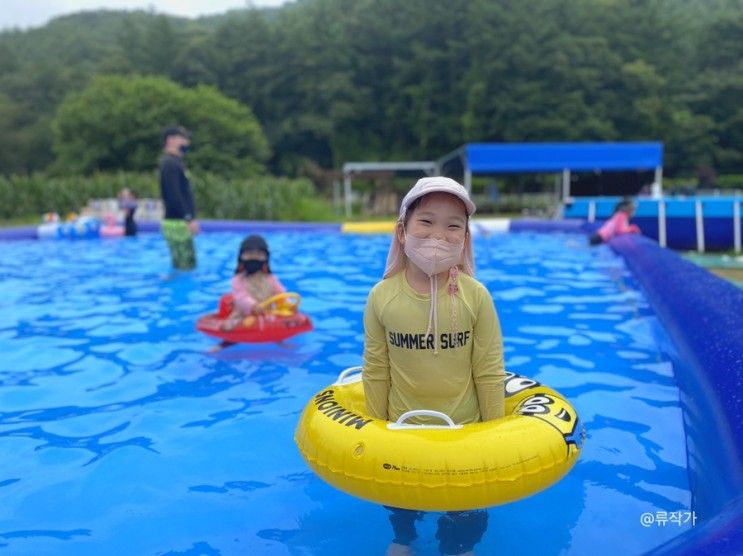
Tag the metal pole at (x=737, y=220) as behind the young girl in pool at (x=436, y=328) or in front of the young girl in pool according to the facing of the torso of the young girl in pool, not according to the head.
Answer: behind

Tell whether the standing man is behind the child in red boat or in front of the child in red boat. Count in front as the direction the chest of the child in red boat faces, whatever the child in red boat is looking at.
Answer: behind

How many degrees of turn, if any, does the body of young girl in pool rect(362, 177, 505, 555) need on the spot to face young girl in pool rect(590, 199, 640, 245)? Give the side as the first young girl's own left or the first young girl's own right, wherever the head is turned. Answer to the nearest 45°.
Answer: approximately 180°

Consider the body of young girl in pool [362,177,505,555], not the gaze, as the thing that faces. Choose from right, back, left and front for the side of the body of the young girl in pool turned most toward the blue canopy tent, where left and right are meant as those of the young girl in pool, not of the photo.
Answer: back

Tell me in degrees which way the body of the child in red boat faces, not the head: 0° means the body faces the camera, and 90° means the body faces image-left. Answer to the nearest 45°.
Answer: approximately 0°
